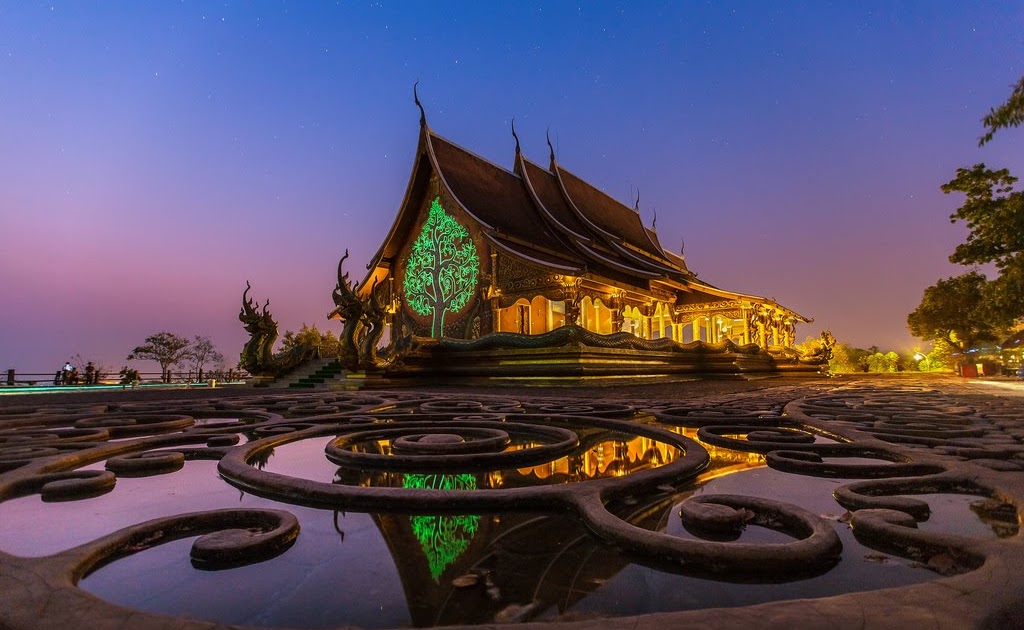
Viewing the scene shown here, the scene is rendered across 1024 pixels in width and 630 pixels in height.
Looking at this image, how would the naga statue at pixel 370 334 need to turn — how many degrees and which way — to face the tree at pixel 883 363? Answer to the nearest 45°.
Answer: approximately 180°

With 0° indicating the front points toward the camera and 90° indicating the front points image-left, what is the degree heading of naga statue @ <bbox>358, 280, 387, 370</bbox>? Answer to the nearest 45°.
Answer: approximately 45°

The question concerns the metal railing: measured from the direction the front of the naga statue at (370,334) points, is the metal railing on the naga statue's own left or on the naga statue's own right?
on the naga statue's own right

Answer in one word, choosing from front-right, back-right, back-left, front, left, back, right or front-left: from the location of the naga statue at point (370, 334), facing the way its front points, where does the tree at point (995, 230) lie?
back-left

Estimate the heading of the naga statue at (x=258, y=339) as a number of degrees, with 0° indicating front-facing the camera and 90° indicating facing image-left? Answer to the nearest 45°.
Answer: approximately 45°

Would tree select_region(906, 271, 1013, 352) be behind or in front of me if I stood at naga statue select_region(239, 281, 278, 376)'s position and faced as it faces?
behind
